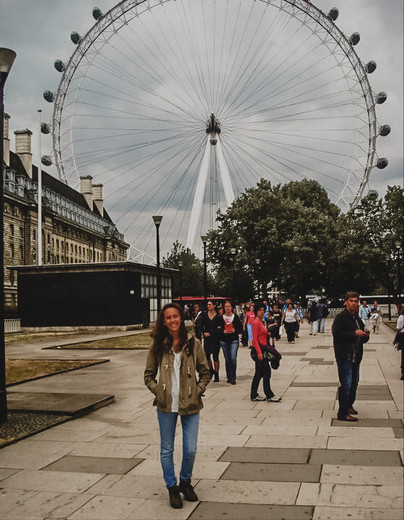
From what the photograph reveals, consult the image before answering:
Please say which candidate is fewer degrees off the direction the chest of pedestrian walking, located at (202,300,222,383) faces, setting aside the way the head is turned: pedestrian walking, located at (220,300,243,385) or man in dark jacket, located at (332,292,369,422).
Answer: the man in dark jacket

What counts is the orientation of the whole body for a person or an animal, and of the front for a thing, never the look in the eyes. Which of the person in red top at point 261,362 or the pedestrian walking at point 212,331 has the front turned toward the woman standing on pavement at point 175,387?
the pedestrian walking

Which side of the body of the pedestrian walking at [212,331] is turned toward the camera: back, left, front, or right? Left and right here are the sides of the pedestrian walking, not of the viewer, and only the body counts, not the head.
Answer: front

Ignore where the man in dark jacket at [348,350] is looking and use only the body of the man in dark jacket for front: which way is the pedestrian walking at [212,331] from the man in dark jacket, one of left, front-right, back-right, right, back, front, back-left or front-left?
back

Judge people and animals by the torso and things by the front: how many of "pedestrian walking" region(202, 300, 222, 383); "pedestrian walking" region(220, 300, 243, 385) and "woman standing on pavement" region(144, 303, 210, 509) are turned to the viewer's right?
0

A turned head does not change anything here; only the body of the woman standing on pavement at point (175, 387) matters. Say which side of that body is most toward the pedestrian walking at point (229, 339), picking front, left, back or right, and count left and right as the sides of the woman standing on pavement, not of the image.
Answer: back

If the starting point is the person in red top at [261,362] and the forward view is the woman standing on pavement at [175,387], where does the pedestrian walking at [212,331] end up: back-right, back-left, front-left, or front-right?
back-right

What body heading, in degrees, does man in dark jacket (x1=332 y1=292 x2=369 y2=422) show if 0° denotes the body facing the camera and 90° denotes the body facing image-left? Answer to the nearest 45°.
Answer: approximately 315°

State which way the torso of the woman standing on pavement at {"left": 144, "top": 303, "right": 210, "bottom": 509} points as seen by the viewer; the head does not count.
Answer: toward the camera
